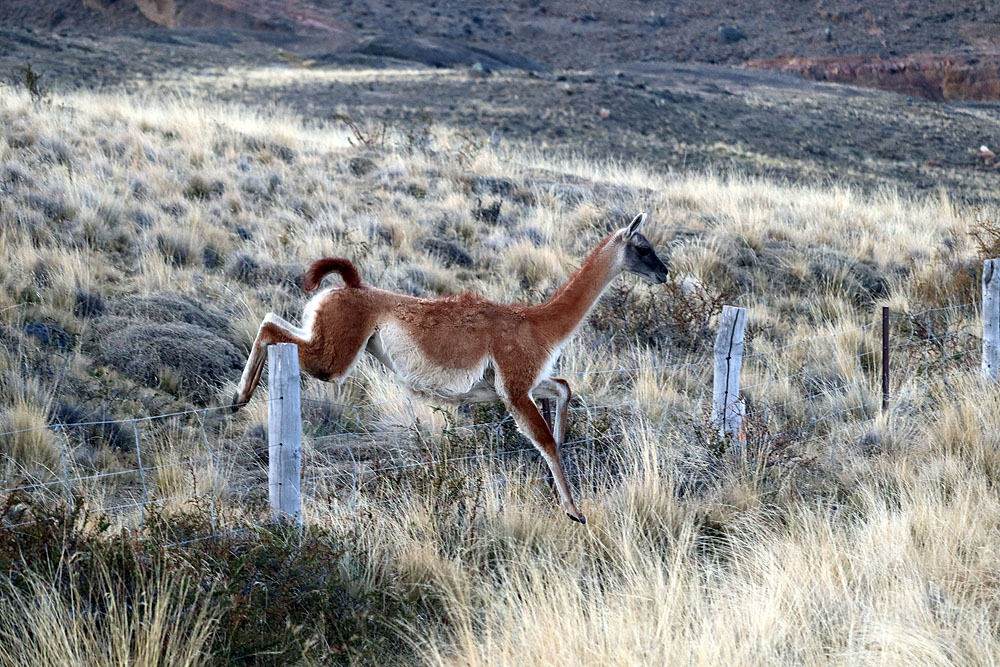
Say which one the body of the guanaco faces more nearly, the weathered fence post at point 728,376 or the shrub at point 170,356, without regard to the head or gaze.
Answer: the weathered fence post

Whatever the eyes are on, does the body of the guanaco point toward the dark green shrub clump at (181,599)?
no

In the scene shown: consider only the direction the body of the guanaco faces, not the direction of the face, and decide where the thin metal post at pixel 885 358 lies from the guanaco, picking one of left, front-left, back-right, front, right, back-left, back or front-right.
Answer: front-left

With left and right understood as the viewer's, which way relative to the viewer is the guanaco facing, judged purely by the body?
facing to the right of the viewer

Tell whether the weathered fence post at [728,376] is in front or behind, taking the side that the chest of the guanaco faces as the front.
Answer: in front

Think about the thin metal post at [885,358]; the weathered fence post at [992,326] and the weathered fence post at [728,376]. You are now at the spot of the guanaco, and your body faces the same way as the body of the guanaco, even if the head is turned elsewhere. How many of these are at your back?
0
